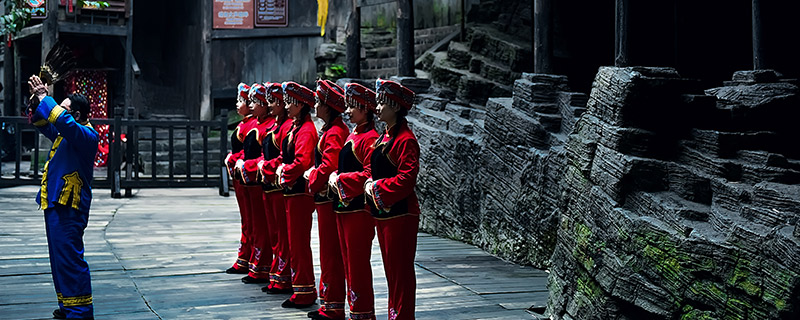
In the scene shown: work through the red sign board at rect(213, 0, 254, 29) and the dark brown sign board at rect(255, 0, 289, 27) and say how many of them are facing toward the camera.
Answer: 2

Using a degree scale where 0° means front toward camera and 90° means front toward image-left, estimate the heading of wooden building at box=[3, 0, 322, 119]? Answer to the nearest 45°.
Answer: approximately 0°

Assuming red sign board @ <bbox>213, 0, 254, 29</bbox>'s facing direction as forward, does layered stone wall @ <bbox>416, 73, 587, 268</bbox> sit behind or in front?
in front

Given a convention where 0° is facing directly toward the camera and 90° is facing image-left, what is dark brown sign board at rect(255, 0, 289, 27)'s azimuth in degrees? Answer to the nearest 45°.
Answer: approximately 0°

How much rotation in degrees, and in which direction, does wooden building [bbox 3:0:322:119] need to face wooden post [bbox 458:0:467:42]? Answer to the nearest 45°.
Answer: approximately 45° to its left

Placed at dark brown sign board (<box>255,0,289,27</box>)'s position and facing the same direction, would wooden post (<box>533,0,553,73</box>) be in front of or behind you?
in front
